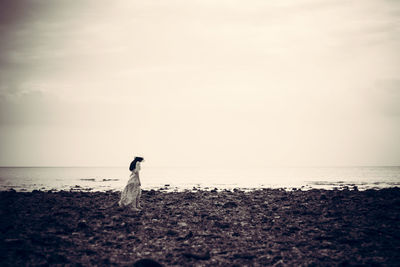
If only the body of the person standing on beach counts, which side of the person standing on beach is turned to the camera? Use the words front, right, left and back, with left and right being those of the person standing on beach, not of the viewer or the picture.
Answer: right

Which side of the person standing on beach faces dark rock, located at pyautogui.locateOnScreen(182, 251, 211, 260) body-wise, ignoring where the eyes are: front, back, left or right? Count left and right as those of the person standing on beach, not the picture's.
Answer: right
